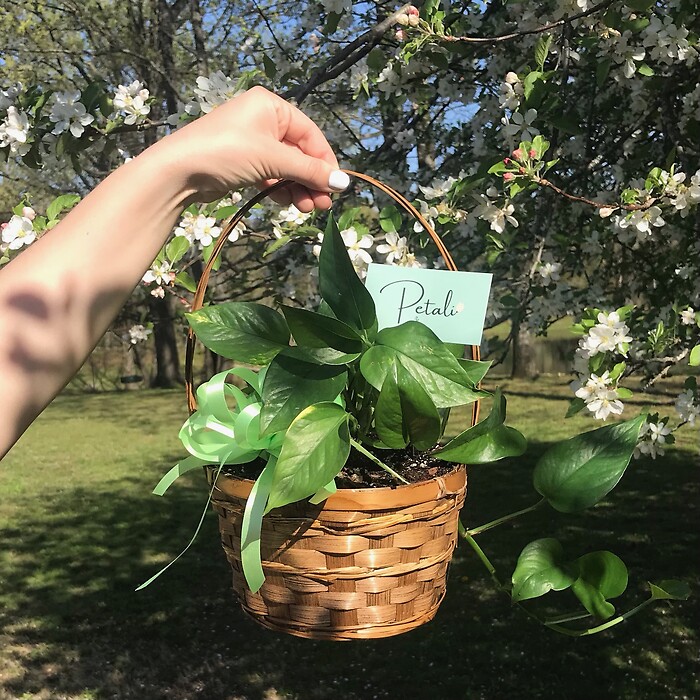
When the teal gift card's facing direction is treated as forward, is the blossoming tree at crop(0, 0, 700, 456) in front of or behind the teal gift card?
behind

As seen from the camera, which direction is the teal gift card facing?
toward the camera
